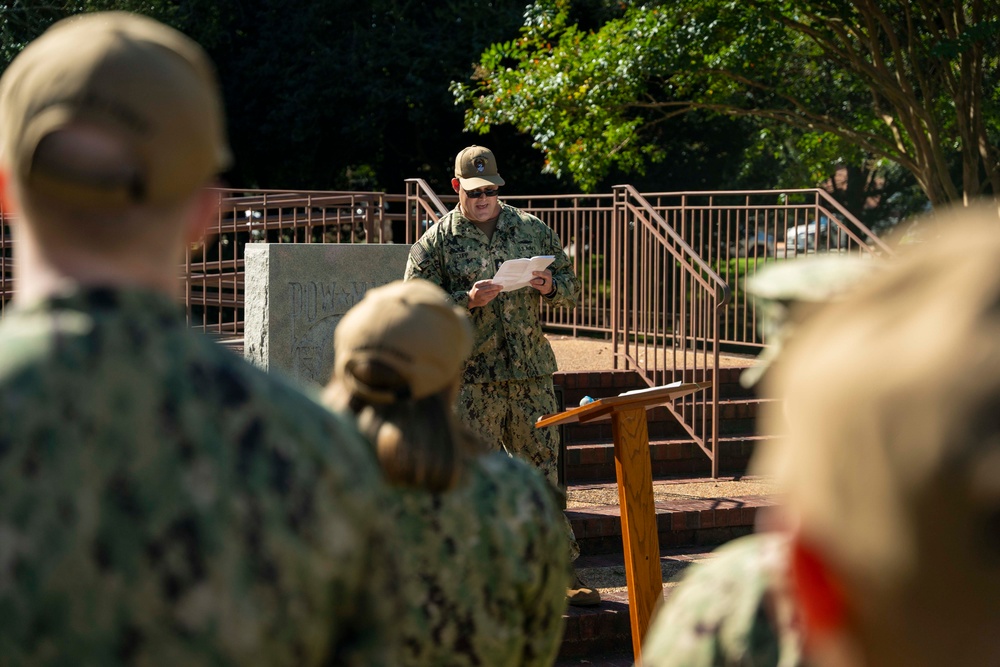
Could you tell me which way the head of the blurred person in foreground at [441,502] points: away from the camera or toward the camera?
away from the camera

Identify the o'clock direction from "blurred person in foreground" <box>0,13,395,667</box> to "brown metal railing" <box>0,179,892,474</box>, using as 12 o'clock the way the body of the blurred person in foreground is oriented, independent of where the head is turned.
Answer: The brown metal railing is roughly at 1 o'clock from the blurred person in foreground.

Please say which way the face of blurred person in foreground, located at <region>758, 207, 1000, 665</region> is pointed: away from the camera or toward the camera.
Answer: away from the camera

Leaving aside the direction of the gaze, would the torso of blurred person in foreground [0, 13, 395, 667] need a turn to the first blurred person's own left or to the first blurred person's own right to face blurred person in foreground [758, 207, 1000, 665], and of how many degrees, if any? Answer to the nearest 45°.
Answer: approximately 135° to the first blurred person's own right

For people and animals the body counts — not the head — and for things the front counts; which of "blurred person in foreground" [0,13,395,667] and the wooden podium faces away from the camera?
the blurred person in foreground

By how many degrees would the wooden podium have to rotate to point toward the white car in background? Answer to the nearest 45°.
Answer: approximately 135° to its left

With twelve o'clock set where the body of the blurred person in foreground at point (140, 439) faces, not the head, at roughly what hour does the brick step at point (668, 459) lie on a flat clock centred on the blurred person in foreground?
The brick step is roughly at 1 o'clock from the blurred person in foreground.

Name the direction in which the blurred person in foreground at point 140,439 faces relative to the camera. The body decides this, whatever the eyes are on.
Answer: away from the camera

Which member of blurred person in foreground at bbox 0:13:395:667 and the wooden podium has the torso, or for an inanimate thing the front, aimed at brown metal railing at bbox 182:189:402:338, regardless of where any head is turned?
the blurred person in foreground

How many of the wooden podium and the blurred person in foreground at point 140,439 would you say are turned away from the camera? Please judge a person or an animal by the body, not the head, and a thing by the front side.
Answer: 1

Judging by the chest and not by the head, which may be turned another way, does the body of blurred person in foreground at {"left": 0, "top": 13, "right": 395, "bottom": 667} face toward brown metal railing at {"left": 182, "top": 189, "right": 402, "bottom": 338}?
yes
